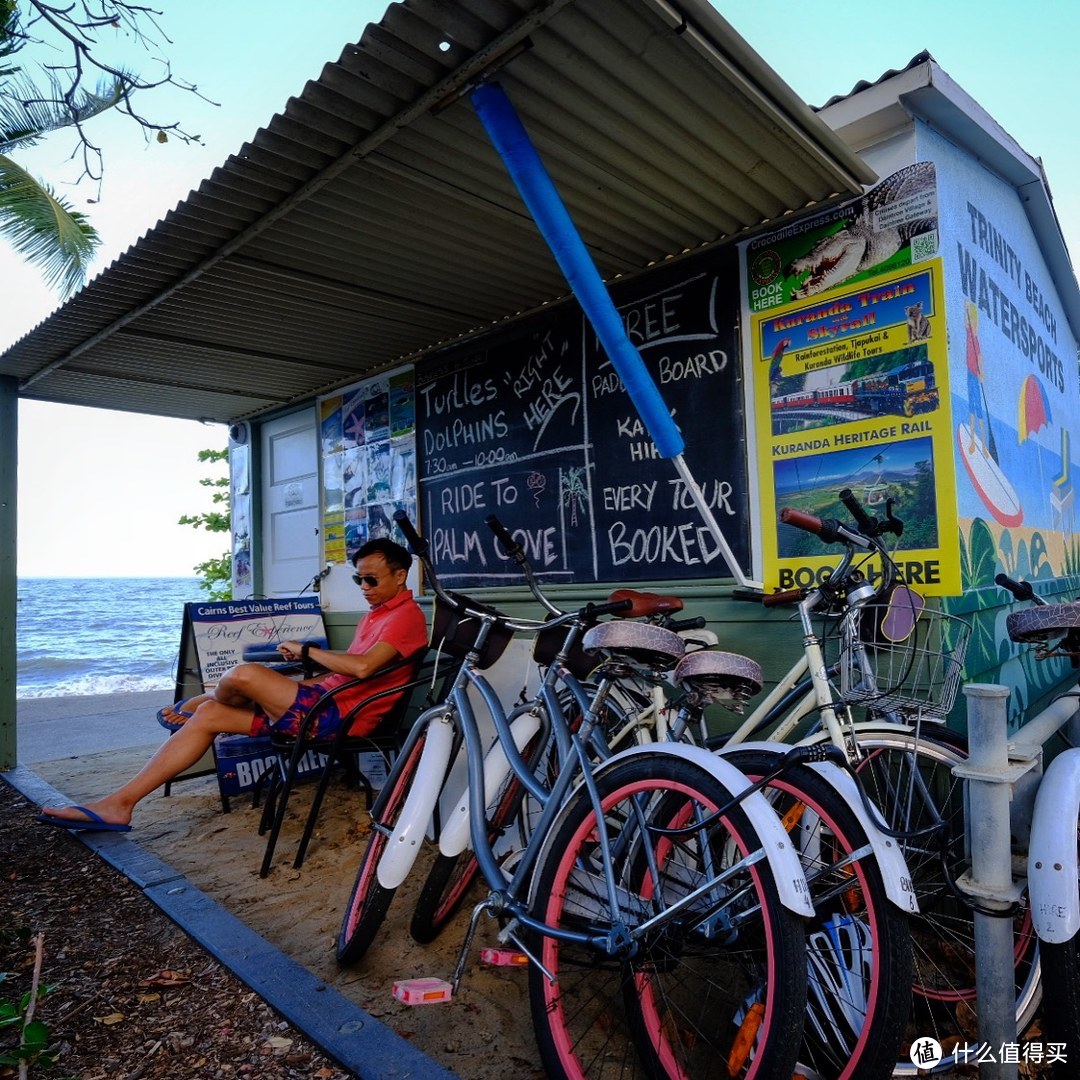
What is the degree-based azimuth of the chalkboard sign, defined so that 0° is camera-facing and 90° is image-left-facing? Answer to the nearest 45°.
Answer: approximately 45°

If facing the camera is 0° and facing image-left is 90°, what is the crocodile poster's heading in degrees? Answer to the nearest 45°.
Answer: approximately 45°

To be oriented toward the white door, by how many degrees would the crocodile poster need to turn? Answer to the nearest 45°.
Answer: approximately 45° to its right

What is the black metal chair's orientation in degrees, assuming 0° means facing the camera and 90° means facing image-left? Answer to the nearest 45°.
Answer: approximately 45°

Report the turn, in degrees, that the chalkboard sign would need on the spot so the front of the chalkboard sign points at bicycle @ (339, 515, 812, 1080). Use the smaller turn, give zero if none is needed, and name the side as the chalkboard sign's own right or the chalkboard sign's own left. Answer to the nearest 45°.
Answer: approximately 45° to the chalkboard sign's own left

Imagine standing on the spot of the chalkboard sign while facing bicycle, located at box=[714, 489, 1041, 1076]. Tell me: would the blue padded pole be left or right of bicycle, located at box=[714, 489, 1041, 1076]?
right
